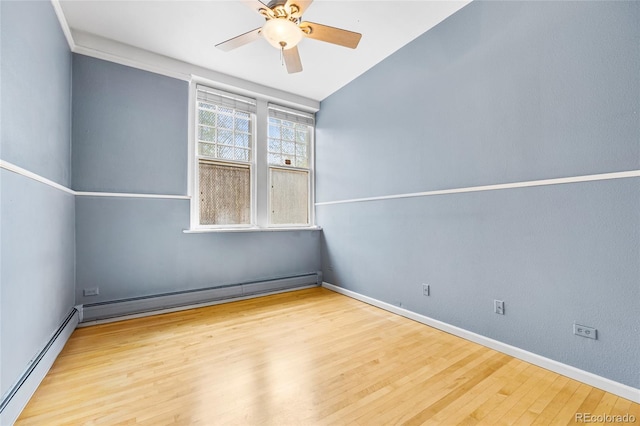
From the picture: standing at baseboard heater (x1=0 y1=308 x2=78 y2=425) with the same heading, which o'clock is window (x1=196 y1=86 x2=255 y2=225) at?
The window is roughly at 11 o'clock from the baseboard heater.

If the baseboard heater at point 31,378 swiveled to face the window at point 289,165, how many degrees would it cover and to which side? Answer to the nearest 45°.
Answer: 0° — it already faces it

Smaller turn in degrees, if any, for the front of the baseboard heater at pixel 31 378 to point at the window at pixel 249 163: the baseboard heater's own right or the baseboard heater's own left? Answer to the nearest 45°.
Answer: approximately 45° to the baseboard heater's own left

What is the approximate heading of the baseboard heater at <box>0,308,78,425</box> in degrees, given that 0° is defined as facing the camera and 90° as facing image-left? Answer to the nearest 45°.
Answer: approximately 270°

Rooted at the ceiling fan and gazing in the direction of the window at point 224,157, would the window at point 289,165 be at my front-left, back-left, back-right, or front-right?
front-right
